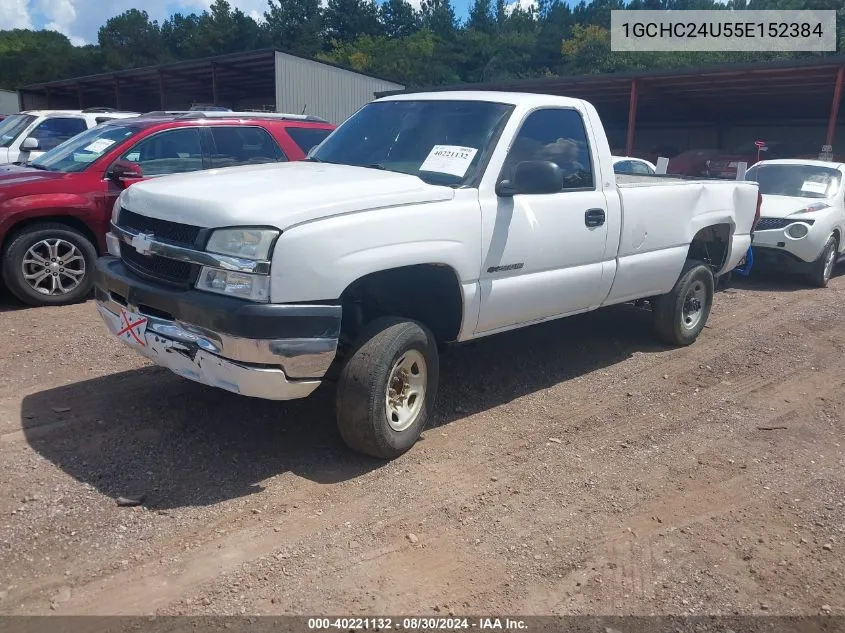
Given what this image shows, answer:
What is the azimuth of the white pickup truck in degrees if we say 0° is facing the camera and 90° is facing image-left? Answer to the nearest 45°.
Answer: approximately 45°

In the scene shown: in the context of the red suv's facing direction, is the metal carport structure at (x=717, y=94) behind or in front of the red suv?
behind

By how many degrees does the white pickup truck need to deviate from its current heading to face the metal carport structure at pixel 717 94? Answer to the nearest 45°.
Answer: approximately 180°

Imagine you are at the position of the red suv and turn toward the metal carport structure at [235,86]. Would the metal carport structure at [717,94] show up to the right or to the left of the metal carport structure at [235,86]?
right

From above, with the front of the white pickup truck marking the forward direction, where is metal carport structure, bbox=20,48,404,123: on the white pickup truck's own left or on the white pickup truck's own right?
on the white pickup truck's own right
